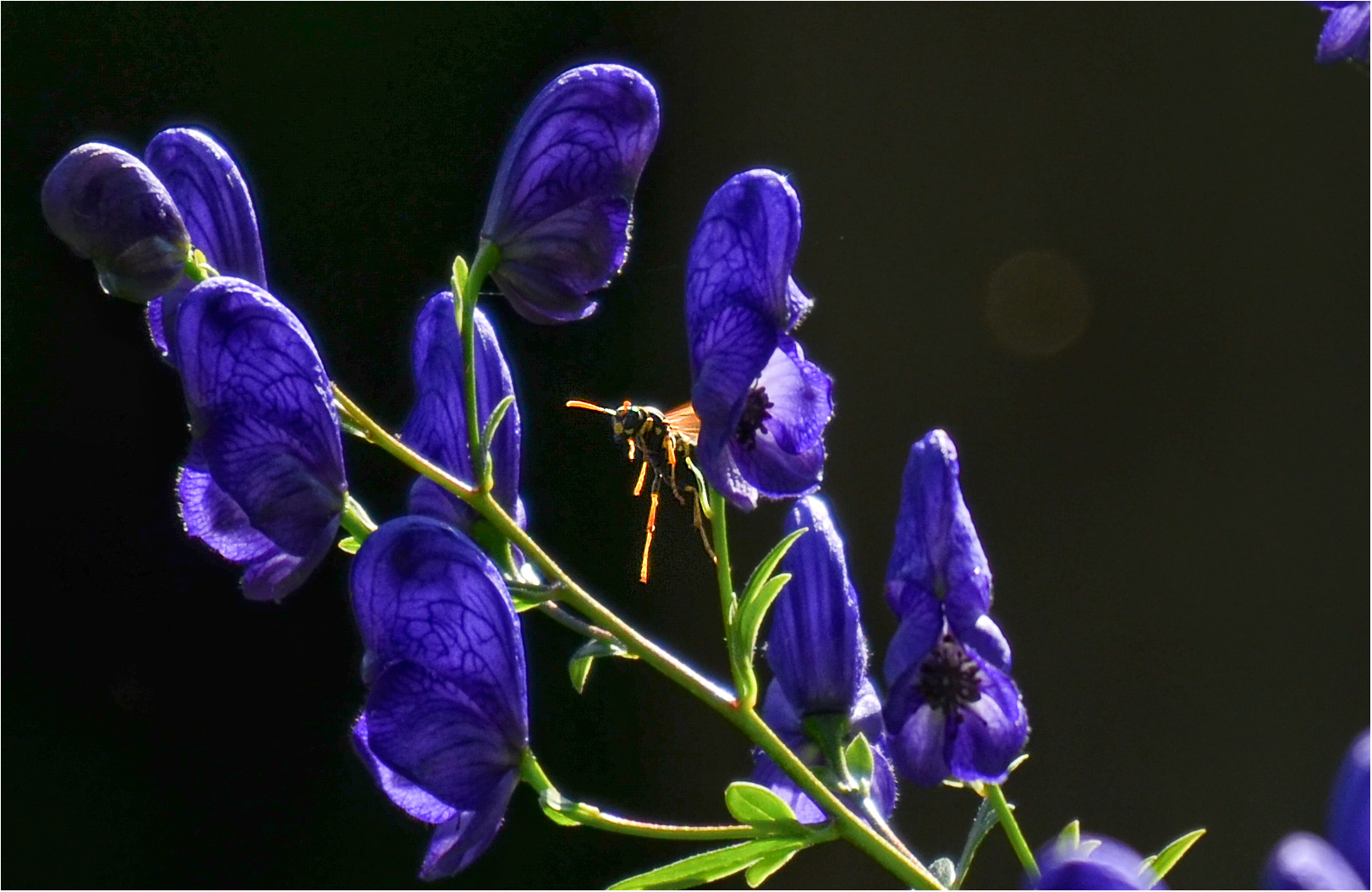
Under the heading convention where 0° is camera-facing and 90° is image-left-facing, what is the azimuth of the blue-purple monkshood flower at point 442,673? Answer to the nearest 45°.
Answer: approximately 90°

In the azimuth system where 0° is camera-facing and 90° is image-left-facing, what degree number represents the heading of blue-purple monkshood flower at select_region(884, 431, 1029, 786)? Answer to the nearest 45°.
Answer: approximately 0°

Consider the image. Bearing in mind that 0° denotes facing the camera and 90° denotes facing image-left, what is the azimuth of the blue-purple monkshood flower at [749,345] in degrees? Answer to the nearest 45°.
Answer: approximately 315°

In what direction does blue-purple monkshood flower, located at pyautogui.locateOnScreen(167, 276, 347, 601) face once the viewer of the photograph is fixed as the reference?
facing to the left of the viewer
